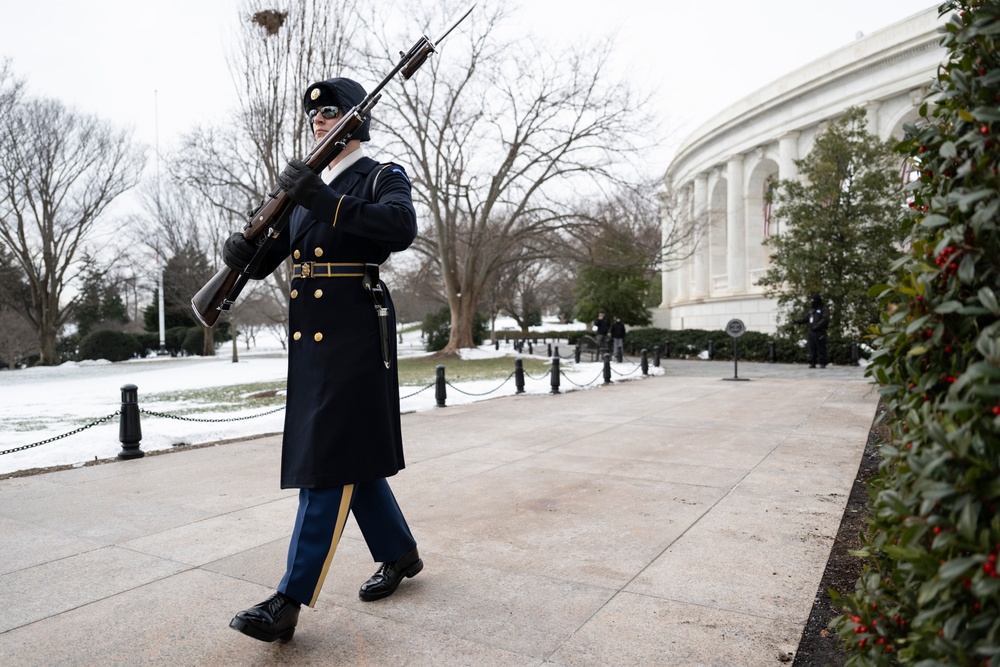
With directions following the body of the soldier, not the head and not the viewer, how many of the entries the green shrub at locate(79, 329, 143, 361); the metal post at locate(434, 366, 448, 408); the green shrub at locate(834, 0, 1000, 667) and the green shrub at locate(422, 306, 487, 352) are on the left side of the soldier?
1

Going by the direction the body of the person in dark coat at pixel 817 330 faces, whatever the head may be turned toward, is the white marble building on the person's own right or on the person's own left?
on the person's own right

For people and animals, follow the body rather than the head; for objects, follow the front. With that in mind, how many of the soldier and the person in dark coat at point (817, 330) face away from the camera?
0

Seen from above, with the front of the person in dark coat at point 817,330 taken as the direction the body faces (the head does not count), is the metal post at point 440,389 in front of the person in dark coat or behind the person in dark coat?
in front

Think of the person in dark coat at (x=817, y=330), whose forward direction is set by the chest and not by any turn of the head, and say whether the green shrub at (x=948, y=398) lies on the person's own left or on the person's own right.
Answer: on the person's own left

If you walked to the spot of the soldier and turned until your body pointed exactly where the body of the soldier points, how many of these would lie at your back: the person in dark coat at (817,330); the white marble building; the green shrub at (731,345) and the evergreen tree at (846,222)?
4

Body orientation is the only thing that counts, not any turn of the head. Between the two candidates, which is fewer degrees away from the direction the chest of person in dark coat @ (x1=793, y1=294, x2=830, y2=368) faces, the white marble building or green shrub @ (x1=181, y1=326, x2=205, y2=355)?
the green shrub

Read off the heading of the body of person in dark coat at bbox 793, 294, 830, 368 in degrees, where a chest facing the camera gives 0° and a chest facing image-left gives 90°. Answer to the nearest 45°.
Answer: approximately 45°

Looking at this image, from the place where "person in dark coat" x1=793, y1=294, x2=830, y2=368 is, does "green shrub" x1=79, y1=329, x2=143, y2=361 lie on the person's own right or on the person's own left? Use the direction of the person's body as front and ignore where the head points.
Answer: on the person's own right

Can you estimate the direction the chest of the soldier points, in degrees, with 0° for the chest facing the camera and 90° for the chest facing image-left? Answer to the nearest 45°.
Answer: approximately 45°
